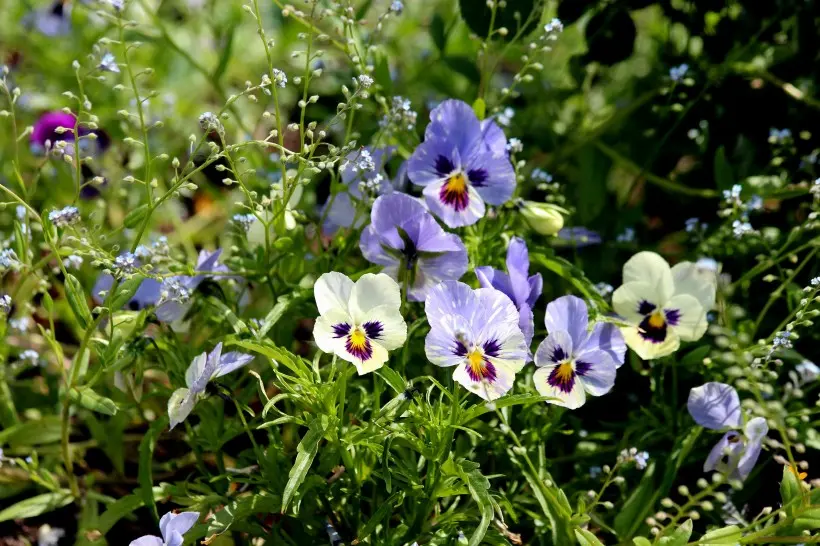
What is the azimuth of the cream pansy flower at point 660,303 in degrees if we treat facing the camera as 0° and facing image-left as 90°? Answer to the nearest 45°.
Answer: approximately 0°

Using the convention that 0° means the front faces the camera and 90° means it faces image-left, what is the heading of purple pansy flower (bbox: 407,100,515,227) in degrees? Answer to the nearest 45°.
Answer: approximately 0°
